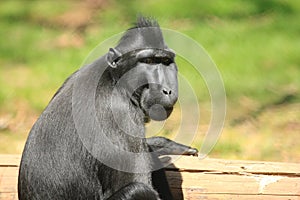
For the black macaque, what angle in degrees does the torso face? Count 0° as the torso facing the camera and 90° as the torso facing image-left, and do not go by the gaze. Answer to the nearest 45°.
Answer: approximately 270°

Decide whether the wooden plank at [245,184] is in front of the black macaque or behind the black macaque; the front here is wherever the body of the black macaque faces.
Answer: in front
